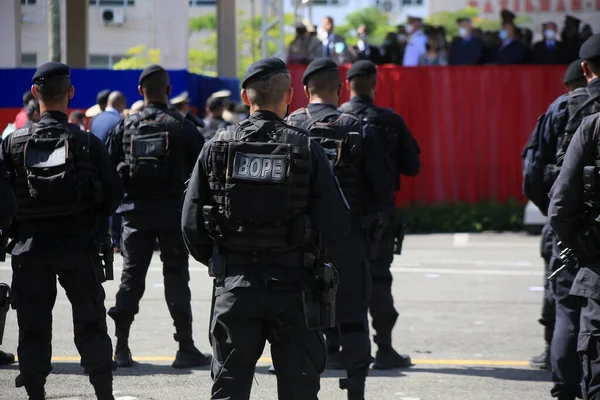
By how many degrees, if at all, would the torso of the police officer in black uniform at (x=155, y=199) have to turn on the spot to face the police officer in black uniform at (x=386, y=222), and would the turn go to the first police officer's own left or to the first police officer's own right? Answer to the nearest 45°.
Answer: approximately 90° to the first police officer's own right

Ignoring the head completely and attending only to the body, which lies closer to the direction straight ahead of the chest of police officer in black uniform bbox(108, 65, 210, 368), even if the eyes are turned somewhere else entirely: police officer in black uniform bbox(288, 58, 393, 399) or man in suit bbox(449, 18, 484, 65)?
the man in suit

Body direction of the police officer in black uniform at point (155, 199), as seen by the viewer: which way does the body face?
away from the camera

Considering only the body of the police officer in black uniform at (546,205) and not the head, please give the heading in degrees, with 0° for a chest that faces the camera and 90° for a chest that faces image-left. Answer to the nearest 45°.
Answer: approximately 135°

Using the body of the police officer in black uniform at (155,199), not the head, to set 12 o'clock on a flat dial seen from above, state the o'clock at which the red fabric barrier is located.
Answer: The red fabric barrier is roughly at 1 o'clock from the police officer in black uniform.

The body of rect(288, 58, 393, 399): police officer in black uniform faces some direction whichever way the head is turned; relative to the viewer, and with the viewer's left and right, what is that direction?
facing away from the viewer

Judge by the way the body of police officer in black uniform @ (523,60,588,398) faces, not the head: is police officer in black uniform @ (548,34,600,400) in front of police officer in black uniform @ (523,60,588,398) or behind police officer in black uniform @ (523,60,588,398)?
behind

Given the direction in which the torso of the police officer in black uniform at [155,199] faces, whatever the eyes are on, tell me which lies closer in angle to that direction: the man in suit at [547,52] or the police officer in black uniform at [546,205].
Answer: the man in suit

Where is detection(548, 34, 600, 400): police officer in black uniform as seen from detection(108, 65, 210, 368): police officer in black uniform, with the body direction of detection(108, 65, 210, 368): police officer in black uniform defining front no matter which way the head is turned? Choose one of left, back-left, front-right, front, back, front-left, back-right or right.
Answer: back-right

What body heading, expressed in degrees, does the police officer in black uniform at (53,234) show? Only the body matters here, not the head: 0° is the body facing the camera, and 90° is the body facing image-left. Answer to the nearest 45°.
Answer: approximately 180°

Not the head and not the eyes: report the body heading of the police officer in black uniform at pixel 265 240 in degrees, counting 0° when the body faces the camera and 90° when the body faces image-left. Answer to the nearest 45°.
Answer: approximately 180°

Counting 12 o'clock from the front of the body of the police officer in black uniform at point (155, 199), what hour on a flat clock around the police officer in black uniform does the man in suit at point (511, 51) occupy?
The man in suit is roughly at 1 o'clock from the police officer in black uniform.

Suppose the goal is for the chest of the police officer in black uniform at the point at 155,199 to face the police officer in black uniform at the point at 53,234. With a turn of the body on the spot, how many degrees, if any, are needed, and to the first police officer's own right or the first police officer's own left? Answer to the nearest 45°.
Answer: approximately 180°
